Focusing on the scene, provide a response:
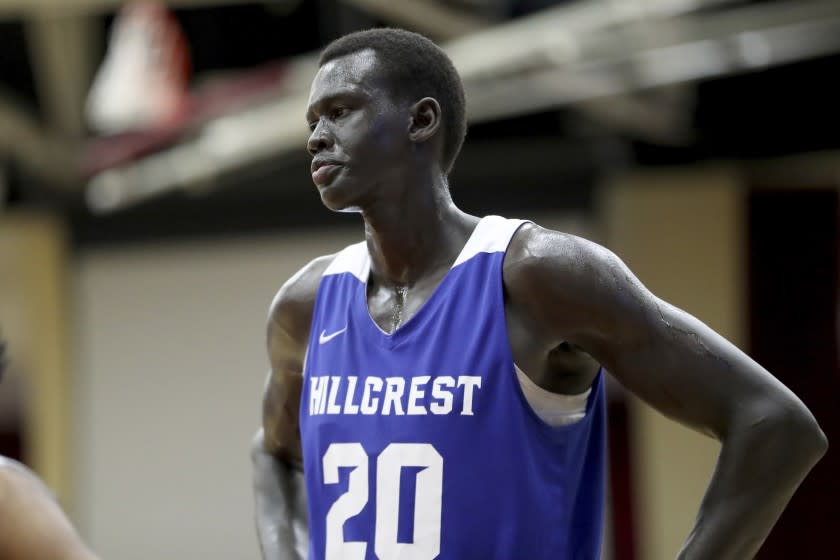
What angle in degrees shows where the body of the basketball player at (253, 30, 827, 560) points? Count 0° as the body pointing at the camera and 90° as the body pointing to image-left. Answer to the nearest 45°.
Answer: approximately 45°
